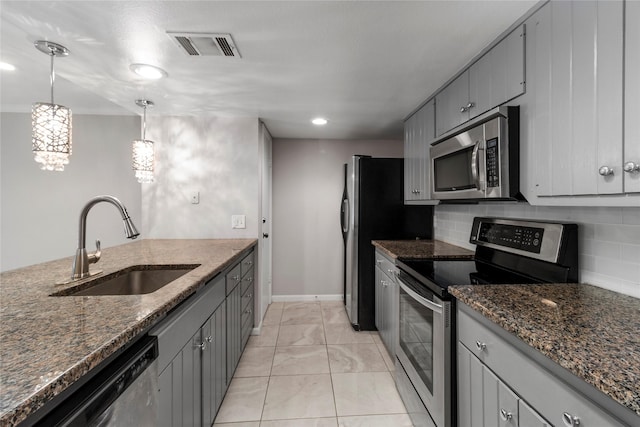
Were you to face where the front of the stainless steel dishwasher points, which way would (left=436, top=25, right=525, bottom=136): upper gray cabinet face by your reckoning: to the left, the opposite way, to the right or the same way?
the opposite way

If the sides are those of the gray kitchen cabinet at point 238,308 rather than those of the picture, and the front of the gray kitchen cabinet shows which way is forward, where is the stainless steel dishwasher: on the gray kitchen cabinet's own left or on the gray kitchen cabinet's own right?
on the gray kitchen cabinet's own right

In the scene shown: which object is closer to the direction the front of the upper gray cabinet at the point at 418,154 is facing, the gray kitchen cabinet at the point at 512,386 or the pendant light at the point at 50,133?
the pendant light

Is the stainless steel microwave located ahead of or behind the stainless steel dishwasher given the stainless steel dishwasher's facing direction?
ahead

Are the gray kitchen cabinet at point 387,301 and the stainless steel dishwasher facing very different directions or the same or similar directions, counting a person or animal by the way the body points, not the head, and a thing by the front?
very different directions

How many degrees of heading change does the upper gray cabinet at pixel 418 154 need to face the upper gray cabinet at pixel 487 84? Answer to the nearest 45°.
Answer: approximately 90° to its left

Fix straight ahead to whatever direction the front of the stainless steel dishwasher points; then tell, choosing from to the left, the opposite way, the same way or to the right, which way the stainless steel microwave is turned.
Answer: the opposite way

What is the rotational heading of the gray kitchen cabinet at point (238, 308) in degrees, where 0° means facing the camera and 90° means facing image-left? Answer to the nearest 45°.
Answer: approximately 270°

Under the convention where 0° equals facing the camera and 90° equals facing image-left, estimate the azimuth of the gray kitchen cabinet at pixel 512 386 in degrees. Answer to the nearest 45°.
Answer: approximately 45°
